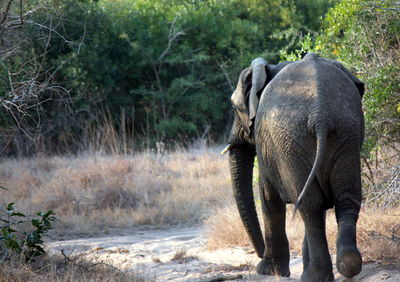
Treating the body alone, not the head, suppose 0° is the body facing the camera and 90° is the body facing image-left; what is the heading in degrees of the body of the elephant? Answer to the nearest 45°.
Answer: approximately 135°
